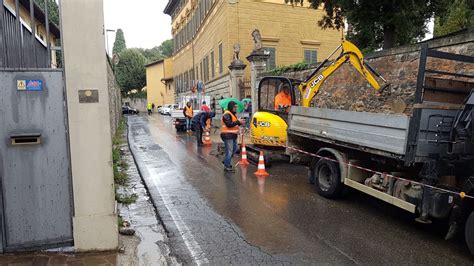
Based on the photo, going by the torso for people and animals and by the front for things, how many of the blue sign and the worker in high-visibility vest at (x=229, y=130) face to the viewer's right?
1

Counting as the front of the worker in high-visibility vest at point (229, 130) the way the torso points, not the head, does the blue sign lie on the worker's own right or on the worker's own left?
on the worker's own right

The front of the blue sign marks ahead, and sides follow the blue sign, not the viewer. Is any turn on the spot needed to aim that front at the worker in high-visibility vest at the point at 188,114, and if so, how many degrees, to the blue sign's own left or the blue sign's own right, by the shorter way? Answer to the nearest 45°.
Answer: approximately 135° to the blue sign's own left

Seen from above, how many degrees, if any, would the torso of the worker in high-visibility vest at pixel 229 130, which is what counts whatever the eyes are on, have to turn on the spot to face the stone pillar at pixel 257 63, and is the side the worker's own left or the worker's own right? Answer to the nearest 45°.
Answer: approximately 90° to the worker's own left

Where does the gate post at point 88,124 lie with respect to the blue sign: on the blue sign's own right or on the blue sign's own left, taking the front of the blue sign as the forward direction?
on the blue sign's own left

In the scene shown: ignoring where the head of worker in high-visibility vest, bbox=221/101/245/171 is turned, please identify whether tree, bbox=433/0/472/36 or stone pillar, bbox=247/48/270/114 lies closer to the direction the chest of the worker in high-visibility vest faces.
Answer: the tree

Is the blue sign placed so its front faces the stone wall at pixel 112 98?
no
